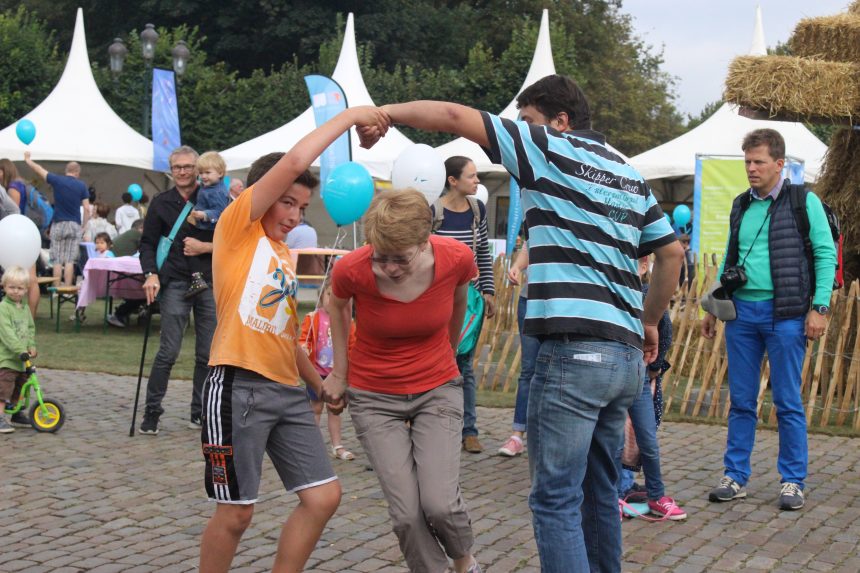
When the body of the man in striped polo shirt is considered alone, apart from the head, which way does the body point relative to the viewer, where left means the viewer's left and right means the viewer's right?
facing away from the viewer and to the left of the viewer

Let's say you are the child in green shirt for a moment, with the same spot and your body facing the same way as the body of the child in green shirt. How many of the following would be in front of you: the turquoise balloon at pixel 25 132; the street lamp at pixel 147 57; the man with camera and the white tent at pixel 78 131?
1

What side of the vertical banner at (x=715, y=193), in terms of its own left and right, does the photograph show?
front

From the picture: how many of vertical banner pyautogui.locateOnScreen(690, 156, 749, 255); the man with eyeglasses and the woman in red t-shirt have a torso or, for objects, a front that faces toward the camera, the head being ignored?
3

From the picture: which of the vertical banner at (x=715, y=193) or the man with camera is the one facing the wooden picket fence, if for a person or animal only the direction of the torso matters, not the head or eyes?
the vertical banner

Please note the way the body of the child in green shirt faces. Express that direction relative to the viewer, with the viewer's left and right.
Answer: facing the viewer and to the right of the viewer

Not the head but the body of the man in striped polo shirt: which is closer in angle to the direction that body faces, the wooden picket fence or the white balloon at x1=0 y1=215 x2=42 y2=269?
the white balloon

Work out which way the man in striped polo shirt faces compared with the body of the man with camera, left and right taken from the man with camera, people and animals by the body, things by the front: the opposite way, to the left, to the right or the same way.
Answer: to the right

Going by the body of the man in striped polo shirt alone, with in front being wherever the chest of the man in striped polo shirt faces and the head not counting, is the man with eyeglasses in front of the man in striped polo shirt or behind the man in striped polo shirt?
in front

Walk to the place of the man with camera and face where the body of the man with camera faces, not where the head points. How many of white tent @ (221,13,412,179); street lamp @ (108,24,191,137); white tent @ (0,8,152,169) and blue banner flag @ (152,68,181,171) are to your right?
4

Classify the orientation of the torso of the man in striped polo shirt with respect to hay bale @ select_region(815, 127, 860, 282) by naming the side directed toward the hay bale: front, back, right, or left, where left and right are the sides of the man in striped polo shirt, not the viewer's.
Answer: right

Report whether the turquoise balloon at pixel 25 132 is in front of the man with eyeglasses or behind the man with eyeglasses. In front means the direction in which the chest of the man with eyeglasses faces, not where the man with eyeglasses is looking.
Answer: behind

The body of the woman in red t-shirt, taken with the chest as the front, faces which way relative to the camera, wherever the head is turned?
toward the camera

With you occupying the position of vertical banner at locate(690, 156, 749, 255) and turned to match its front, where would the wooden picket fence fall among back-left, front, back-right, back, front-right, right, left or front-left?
front

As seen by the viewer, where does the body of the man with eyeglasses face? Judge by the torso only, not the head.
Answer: toward the camera
